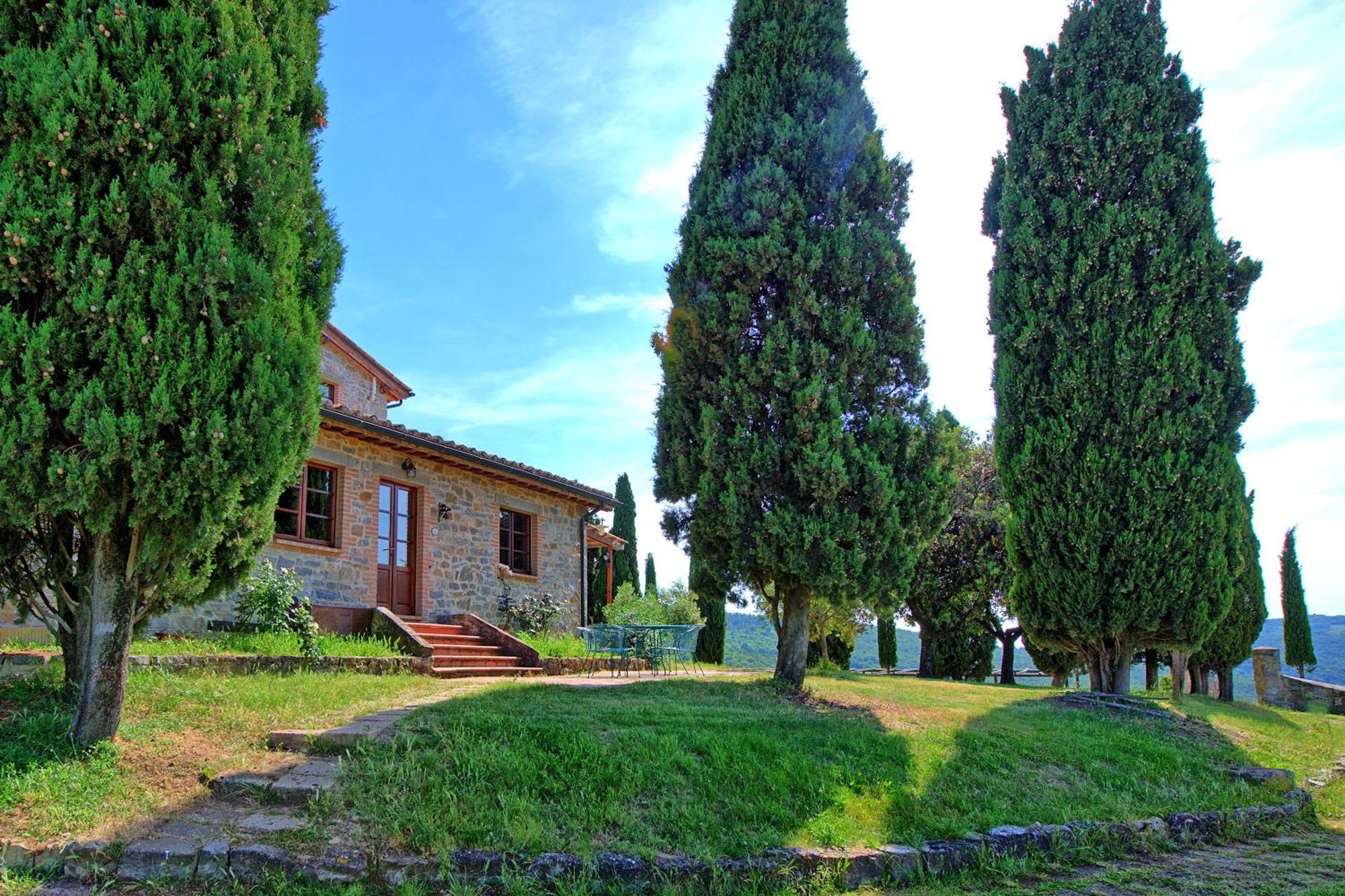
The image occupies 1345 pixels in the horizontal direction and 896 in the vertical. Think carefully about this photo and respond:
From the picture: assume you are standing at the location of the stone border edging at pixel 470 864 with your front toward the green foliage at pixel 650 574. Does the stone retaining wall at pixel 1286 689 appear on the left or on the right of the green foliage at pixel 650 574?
right

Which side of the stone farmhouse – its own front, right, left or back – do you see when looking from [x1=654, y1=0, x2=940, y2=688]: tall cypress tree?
front

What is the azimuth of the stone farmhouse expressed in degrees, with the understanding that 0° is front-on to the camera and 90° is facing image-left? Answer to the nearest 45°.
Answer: approximately 315°

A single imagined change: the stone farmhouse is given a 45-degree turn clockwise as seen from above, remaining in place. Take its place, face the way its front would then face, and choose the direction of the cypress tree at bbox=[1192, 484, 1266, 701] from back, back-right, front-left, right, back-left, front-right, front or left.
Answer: left

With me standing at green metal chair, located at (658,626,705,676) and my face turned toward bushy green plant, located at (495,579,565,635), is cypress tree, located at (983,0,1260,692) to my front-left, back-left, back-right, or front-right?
back-right

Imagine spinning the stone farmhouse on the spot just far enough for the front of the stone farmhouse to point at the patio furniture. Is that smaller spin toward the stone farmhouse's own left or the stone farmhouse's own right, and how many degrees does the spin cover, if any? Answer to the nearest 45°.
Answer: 0° — it already faces it

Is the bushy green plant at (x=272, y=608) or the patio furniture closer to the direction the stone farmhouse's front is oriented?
the patio furniture

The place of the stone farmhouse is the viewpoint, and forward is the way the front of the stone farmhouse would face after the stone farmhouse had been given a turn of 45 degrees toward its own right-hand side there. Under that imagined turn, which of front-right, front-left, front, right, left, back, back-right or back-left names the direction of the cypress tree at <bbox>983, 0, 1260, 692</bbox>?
front-left

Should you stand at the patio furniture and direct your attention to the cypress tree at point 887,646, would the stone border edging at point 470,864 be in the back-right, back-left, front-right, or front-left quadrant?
back-right

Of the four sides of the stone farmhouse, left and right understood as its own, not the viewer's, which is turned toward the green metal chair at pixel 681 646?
front

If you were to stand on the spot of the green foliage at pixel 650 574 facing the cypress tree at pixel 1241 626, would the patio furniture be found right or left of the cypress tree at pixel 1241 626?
right

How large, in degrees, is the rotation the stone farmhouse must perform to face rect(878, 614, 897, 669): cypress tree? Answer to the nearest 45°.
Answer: approximately 90° to its left

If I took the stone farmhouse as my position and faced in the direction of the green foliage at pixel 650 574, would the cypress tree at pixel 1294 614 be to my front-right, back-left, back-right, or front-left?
front-right

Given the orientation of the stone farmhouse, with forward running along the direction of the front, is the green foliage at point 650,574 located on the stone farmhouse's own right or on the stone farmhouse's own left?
on the stone farmhouse's own left
